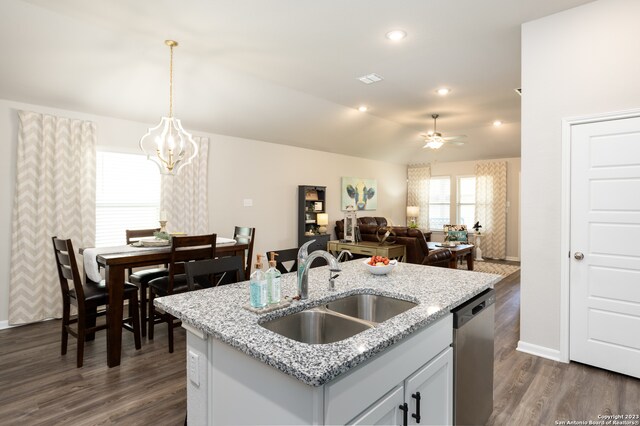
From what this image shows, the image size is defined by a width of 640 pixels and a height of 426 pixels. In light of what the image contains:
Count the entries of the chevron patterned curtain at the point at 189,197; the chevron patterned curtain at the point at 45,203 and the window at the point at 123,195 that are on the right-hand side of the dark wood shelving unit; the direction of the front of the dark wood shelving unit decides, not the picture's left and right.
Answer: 3

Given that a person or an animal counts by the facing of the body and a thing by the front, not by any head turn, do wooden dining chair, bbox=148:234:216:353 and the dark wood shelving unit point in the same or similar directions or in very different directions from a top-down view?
very different directions

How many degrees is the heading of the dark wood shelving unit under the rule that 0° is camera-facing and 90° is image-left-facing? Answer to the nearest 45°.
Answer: approximately 315°

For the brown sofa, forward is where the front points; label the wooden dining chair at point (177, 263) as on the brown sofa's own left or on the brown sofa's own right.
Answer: on the brown sofa's own right

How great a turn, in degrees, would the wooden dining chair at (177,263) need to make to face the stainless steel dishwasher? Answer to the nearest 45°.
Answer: approximately 180°

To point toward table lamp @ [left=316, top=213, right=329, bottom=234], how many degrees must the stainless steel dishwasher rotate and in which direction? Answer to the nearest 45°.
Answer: approximately 180°

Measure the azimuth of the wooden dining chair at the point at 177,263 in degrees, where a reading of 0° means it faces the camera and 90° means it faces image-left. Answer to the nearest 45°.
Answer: approximately 135°
